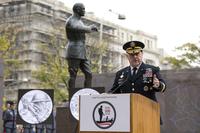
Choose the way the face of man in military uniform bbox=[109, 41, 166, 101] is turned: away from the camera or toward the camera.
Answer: toward the camera

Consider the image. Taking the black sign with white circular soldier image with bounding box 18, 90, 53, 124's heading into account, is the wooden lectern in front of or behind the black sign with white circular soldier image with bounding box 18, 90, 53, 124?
in front

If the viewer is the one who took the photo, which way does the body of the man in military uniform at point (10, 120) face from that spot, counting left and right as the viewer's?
facing the viewer and to the right of the viewer

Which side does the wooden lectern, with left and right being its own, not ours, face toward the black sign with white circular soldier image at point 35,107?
right

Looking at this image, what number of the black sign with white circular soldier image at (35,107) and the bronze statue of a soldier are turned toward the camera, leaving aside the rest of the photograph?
1

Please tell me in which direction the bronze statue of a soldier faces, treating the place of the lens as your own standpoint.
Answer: facing to the right of the viewer

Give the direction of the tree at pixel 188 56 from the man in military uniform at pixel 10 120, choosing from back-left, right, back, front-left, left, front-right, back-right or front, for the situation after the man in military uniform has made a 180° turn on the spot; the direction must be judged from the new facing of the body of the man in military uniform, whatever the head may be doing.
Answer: right

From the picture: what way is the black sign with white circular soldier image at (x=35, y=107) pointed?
toward the camera

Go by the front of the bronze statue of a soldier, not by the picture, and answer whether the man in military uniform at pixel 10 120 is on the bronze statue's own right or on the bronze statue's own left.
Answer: on the bronze statue's own left

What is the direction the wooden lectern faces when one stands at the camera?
facing the viewer and to the left of the viewer

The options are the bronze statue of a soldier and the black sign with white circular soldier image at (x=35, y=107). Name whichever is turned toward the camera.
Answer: the black sign with white circular soldier image

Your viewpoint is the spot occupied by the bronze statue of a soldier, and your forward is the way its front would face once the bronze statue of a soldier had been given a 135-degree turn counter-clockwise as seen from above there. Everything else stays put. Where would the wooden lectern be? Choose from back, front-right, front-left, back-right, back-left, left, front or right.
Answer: back-left
